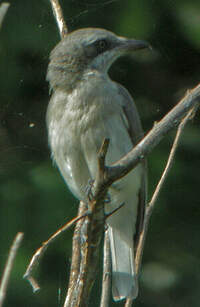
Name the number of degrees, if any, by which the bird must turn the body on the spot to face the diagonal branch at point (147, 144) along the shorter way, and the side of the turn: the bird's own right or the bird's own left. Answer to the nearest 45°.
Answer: approximately 45° to the bird's own left

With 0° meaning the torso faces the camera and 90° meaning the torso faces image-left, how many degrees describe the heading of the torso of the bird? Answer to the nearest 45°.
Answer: approximately 45°
